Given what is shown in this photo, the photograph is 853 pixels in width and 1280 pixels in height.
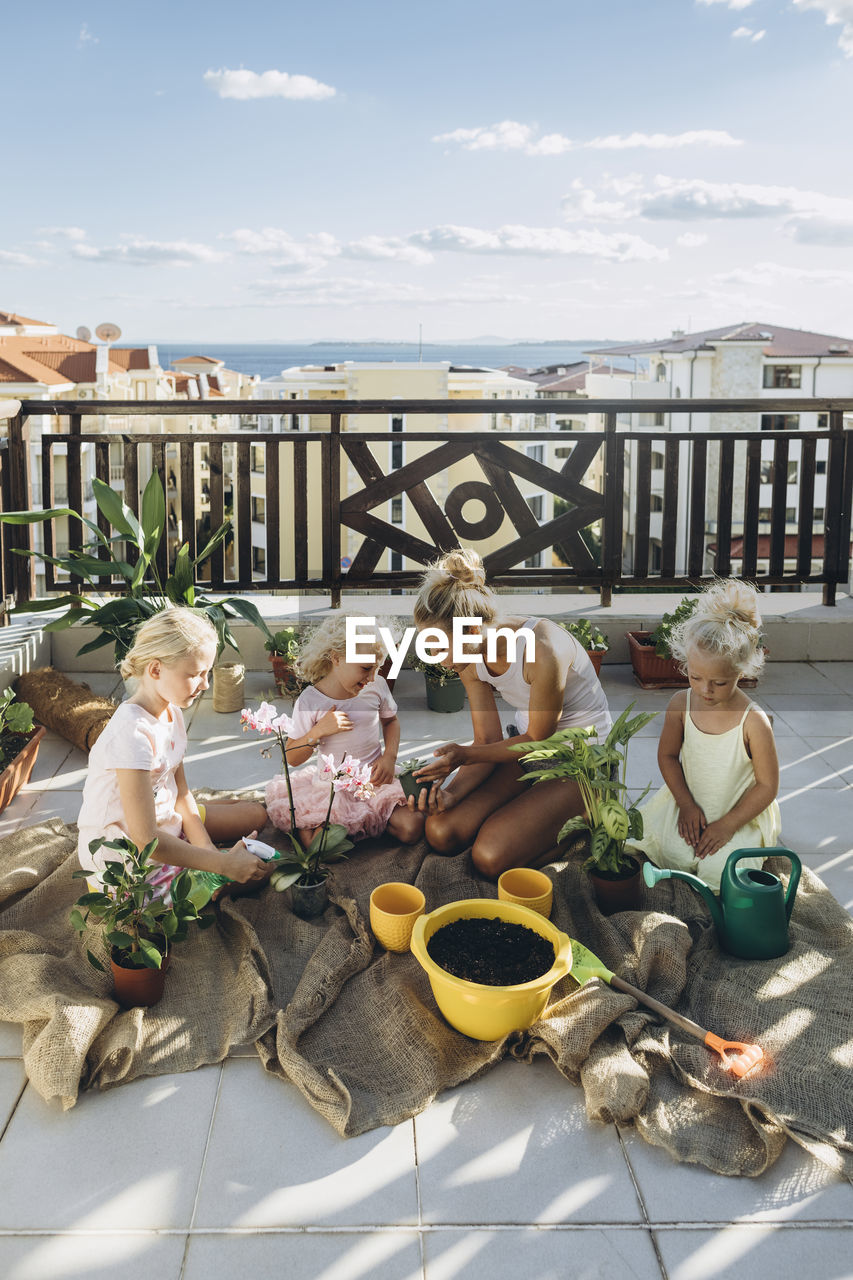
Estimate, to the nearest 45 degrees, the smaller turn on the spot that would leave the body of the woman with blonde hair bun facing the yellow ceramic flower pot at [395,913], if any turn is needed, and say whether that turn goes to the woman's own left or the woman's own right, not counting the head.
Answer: approximately 45° to the woman's own left

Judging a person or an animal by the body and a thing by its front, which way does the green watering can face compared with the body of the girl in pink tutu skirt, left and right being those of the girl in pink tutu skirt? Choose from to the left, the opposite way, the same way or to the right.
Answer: to the right

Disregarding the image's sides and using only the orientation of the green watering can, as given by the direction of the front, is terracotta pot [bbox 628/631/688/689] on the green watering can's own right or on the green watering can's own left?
on the green watering can's own right

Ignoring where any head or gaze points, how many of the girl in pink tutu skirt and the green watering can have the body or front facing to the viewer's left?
1

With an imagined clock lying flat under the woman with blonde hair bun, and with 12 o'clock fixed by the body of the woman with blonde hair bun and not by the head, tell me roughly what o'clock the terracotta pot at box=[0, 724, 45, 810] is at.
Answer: The terracotta pot is roughly at 2 o'clock from the woman with blonde hair bun.

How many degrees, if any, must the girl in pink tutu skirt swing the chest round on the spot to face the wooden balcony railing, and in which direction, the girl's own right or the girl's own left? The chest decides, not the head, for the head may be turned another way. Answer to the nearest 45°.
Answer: approximately 180°

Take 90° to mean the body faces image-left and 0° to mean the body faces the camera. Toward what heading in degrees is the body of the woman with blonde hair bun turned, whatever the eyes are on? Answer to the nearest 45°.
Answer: approximately 45°

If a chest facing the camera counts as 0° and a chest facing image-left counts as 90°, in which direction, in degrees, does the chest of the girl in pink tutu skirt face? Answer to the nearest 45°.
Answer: approximately 0°

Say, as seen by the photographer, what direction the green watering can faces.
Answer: facing to the left of the viewer

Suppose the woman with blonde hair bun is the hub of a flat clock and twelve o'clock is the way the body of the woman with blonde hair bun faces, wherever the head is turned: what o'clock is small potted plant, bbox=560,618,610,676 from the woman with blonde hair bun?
The small potted plant is roughly at 5 o'clock from the woman with blonde hair bun.

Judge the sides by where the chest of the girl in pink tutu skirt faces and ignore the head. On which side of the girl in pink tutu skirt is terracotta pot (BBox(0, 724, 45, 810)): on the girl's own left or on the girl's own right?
on the girl's own right
